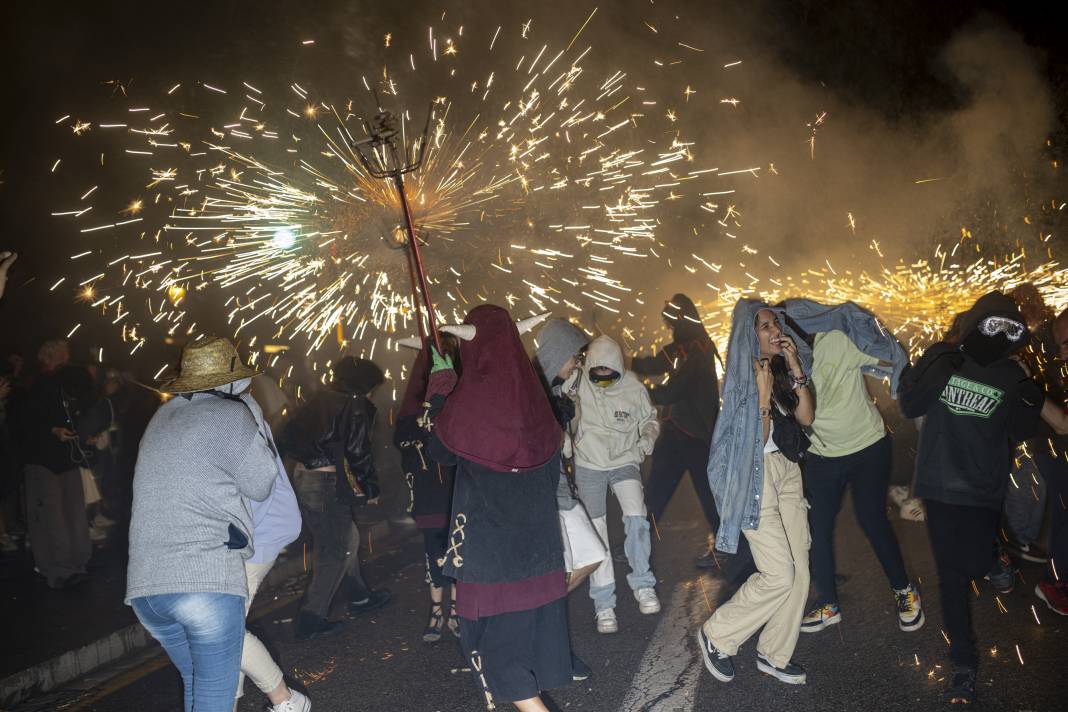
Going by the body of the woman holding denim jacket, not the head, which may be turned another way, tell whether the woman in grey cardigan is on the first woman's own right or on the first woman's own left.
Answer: on the first woman's own right

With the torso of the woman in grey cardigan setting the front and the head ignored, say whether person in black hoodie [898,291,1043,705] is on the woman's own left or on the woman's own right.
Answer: on the woman's own right

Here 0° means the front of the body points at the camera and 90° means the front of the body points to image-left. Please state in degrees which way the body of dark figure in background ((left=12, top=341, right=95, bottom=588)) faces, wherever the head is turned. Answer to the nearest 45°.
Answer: approximately 315°

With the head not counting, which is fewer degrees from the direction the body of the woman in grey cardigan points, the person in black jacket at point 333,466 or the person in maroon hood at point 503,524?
the person in black jacket

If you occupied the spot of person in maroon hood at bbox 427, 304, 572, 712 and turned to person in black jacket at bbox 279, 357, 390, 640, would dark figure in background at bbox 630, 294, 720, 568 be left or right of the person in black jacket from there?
right
